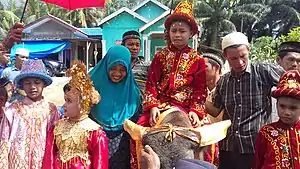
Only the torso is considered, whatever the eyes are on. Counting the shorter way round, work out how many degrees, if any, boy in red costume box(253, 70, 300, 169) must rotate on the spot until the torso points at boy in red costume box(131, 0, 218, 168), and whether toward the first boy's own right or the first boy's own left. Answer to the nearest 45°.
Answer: approximately 90° to the first boy's own right

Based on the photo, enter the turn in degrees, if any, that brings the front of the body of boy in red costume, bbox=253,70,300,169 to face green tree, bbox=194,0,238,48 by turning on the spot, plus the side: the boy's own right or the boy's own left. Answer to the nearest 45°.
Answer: approximately 180°

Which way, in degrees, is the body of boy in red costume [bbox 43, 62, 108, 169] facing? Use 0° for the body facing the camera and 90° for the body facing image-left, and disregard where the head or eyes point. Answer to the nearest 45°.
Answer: approximately 45°

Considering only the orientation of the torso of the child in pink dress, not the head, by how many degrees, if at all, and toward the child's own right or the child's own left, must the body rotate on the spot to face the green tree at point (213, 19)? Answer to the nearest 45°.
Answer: approximately 135° to the child's own left

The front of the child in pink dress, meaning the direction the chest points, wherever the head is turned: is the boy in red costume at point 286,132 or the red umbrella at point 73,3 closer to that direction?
the boy in red costume

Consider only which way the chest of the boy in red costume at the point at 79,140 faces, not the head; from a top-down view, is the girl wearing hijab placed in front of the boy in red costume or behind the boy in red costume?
behind

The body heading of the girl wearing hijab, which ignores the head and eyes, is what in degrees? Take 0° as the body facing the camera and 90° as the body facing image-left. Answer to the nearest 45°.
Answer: approximately 0°
